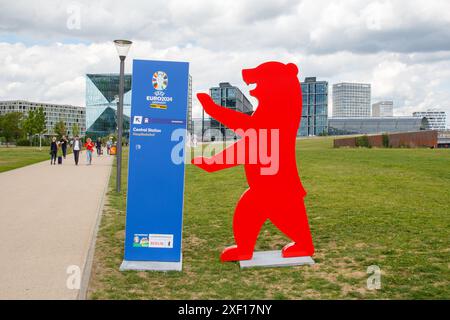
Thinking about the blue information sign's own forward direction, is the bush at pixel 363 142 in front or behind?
behind

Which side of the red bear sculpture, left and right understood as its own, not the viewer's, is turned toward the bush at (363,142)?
right

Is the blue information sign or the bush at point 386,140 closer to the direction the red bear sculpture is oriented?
the blue information sign

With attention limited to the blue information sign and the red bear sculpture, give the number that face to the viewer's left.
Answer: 1

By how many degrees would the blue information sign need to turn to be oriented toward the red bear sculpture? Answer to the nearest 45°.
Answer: approximately 90° to its left

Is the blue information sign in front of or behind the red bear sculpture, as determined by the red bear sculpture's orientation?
in front

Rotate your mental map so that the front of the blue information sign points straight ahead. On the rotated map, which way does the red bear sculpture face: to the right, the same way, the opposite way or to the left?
to the right

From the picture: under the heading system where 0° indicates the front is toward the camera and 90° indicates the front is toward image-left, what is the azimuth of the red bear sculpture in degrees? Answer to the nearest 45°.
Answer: approximately 90°

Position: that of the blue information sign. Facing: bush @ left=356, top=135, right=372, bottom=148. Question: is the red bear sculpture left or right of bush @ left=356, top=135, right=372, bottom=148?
right
